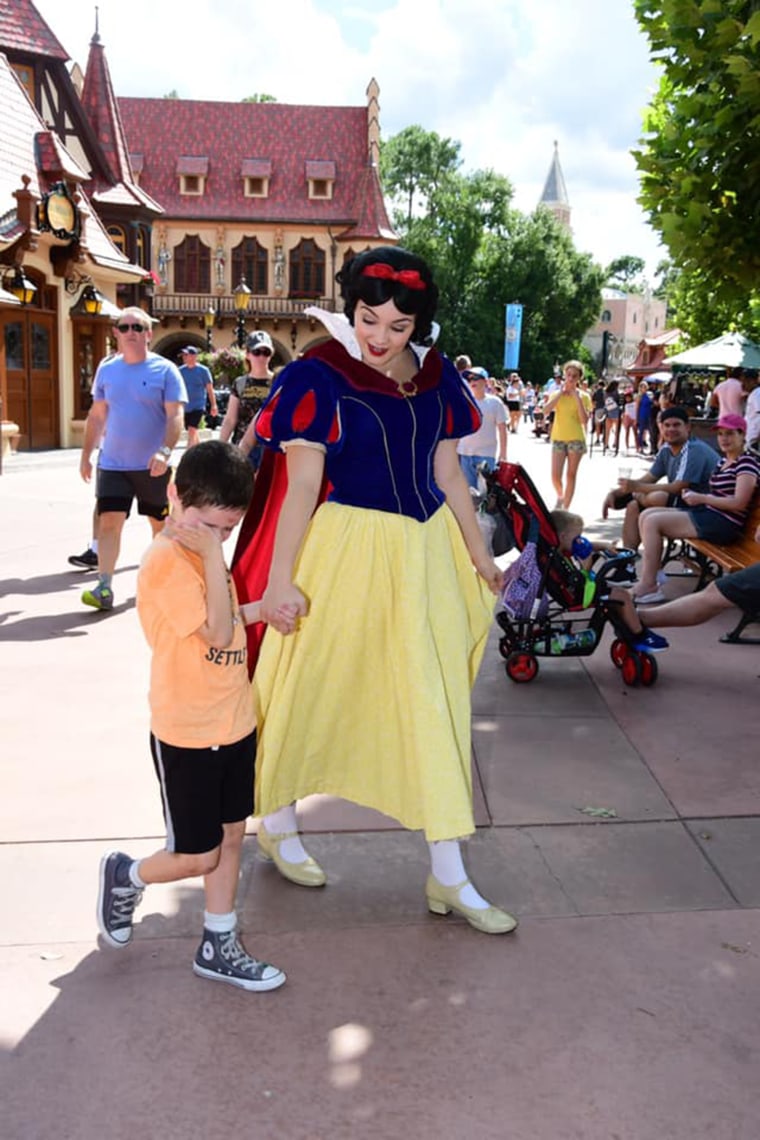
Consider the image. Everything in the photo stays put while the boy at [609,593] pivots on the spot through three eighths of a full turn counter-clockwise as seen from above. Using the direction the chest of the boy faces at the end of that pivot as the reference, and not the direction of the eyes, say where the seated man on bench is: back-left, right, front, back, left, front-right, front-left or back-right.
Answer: front-right

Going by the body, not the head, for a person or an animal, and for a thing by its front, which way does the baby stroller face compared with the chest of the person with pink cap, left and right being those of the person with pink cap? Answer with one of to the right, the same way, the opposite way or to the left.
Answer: the opposite way

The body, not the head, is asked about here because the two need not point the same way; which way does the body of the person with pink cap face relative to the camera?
to the viewer's left

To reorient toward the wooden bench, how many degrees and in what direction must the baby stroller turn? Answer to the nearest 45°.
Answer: approximately 45° to its left

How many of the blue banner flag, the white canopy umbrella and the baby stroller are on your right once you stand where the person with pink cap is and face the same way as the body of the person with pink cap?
2

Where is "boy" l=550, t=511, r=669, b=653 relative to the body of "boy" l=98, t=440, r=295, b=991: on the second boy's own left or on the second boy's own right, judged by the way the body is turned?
on the second boy's own left

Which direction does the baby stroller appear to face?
to the viewer's right

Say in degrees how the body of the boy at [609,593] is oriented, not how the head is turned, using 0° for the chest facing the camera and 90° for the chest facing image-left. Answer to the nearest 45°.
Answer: approximately 270°

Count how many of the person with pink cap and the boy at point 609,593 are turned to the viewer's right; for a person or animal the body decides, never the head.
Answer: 1

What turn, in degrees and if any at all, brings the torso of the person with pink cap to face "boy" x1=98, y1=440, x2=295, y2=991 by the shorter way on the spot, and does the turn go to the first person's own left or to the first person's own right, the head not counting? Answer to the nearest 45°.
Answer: approximately 90° to the first person's own left
